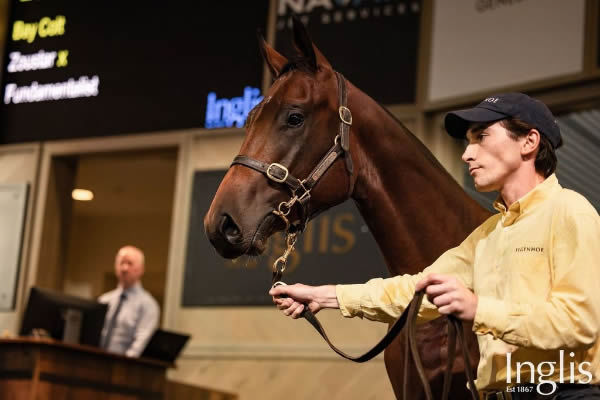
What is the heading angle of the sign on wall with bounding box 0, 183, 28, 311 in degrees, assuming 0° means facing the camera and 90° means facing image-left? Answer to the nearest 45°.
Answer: approximately 0°

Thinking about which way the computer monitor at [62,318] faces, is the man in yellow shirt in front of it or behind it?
behind

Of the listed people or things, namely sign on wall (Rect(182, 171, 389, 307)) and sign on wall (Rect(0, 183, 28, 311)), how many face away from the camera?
0

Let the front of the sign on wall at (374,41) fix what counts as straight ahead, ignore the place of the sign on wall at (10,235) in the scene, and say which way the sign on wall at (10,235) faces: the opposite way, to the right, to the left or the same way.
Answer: the same way

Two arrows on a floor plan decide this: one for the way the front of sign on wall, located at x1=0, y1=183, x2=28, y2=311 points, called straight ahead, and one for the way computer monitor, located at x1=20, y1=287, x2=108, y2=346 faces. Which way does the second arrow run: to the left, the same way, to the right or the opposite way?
the opposite way

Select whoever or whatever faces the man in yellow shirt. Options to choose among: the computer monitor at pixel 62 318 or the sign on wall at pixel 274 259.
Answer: the sign on wall

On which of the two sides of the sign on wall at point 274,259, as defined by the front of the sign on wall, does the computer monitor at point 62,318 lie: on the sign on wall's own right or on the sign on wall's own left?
on the sign on wall's own right

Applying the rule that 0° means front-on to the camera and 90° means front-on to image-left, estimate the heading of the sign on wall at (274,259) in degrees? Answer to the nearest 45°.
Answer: approximately 0°

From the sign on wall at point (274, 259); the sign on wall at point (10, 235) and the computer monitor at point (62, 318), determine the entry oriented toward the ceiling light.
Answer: the computer monitor

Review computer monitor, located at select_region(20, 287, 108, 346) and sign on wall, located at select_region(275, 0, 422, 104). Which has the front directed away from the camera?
the computer monitor

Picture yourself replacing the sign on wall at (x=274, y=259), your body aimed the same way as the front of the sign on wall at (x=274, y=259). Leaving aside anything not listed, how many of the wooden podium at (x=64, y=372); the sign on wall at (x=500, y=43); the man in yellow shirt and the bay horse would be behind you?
0

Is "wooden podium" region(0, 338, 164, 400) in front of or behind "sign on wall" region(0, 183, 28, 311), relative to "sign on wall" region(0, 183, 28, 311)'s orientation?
in front

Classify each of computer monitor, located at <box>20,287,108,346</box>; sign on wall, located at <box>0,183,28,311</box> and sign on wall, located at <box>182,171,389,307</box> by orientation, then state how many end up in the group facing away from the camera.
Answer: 1

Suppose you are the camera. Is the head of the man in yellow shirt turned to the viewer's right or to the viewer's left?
to the viewer's left

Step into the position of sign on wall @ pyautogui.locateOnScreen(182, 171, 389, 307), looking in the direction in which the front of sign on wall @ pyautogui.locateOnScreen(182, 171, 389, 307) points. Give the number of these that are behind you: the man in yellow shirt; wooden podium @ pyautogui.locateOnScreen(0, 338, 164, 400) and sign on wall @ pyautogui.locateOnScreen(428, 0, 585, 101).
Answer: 0

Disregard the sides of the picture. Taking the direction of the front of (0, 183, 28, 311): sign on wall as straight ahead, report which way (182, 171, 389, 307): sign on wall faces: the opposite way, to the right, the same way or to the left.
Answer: the same way

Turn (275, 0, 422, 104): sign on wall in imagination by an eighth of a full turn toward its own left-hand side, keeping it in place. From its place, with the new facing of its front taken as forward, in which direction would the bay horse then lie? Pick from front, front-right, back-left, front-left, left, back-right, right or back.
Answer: front-right

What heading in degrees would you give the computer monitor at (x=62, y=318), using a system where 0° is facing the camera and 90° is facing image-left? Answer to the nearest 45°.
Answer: approximately 180°

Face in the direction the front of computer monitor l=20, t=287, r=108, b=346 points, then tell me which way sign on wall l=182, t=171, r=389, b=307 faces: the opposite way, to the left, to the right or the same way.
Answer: the opposite way

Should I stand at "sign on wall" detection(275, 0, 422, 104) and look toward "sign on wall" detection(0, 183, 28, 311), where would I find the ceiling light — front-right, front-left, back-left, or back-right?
front-right

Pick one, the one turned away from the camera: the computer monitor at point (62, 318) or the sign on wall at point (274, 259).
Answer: the computer monitor
